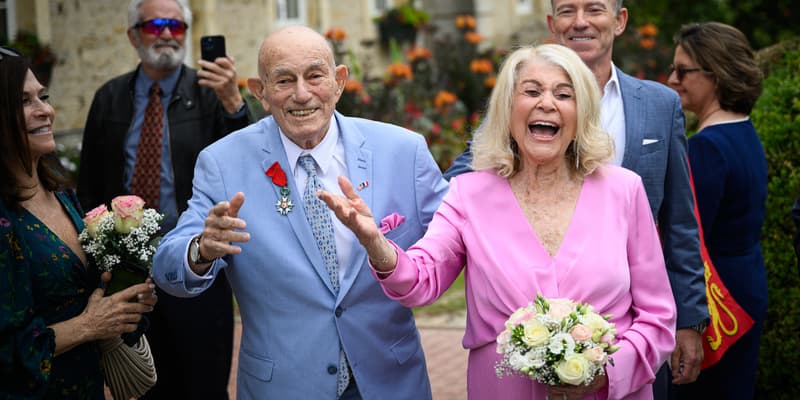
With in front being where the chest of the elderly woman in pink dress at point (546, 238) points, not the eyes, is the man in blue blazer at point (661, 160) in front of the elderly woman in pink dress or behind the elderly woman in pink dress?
behind

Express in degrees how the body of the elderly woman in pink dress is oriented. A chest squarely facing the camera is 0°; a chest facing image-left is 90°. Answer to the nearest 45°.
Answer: approximately 0°

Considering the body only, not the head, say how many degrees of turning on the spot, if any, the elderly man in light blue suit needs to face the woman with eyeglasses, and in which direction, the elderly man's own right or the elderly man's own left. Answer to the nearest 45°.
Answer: approximately 135° to the elderly man's own left

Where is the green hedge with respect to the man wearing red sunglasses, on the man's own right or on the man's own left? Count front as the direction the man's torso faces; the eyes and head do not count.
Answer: on the man's own left

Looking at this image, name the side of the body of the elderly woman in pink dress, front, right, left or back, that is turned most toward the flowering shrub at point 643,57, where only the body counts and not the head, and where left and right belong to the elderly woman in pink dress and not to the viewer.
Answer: back

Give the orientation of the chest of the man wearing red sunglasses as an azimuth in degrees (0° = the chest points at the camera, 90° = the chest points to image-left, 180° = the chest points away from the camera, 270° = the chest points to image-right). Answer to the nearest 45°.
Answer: approximately 0°

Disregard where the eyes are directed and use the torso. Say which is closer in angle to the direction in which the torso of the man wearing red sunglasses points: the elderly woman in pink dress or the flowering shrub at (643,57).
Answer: the elderly woman in pink dress

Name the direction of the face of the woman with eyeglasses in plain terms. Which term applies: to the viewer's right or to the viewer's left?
to the viewer's left

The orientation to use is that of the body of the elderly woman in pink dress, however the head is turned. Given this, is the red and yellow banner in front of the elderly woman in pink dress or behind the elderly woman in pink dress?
behind

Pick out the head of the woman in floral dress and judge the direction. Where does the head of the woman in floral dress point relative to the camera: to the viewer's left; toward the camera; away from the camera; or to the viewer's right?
to the viewer's right
